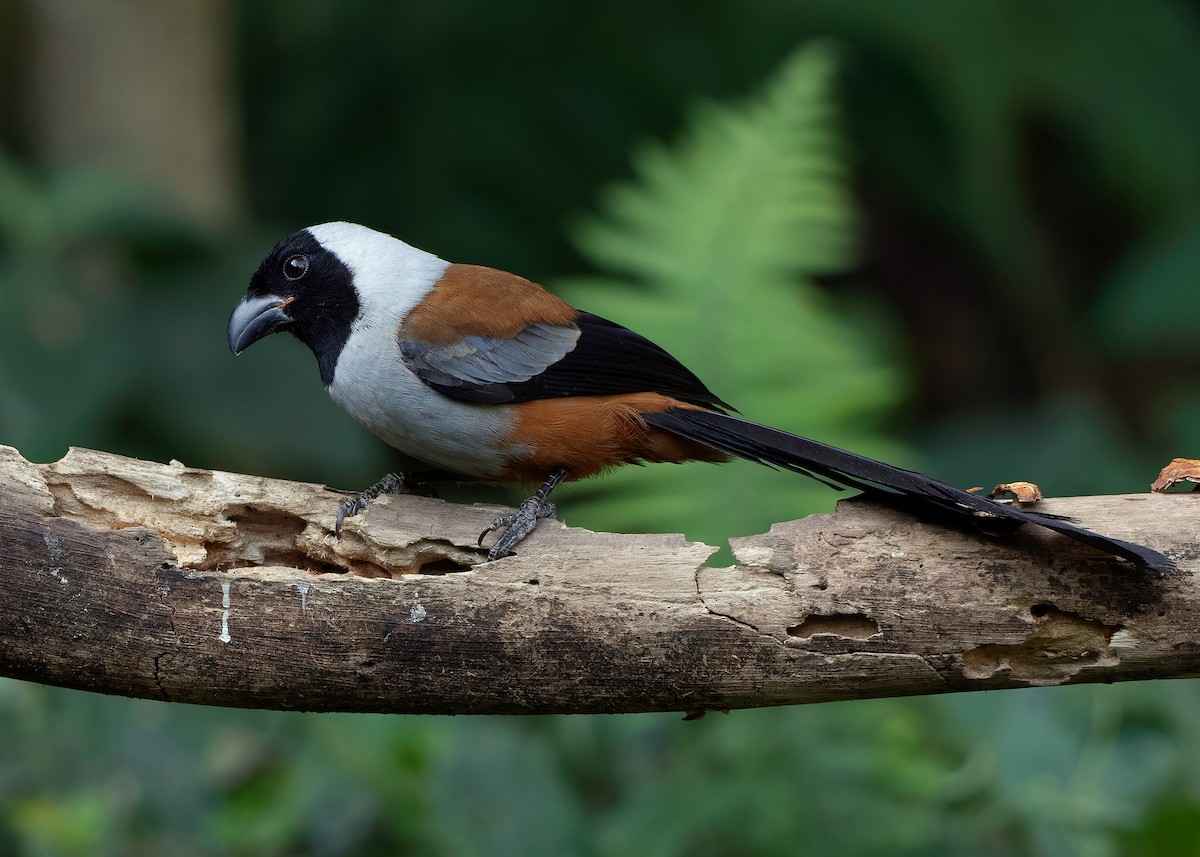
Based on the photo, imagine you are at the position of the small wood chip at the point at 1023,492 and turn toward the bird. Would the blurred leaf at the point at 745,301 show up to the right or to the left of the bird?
right

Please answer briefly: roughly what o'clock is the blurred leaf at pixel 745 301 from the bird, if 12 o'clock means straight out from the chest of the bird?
The blurred leaf is roughly at 4 o'clock from the bird.

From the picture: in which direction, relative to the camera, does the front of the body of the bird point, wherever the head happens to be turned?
to the viewer's left

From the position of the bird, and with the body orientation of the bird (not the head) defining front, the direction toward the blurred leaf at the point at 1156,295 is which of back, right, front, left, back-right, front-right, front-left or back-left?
back-right

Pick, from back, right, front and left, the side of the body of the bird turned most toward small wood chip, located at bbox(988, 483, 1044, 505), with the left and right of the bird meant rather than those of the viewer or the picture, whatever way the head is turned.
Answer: back

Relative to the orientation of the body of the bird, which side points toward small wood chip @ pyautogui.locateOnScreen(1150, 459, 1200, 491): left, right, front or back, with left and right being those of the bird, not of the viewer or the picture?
back
